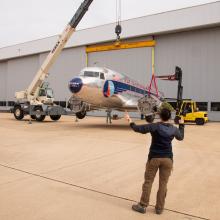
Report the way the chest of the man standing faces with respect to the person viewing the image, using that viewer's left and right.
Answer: facing away from the viewer

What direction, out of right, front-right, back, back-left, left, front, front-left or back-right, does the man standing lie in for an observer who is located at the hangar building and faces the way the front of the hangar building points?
front-left

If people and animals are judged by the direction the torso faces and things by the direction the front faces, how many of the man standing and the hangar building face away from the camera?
1

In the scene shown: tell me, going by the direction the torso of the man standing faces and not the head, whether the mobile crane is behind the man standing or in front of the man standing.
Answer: in front

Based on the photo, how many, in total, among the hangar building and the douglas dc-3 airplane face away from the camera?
0

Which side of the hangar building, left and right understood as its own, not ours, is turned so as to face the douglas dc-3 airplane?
front

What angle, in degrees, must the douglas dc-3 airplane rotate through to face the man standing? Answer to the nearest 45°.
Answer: approximately 45° to its left

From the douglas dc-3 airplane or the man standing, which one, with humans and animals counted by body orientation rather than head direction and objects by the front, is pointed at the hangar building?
the man standing

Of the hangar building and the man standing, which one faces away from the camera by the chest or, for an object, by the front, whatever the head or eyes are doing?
the man standing

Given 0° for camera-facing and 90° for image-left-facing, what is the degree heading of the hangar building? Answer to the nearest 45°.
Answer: approximately 45°

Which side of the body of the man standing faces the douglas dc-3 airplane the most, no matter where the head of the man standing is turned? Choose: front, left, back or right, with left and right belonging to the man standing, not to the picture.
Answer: front
